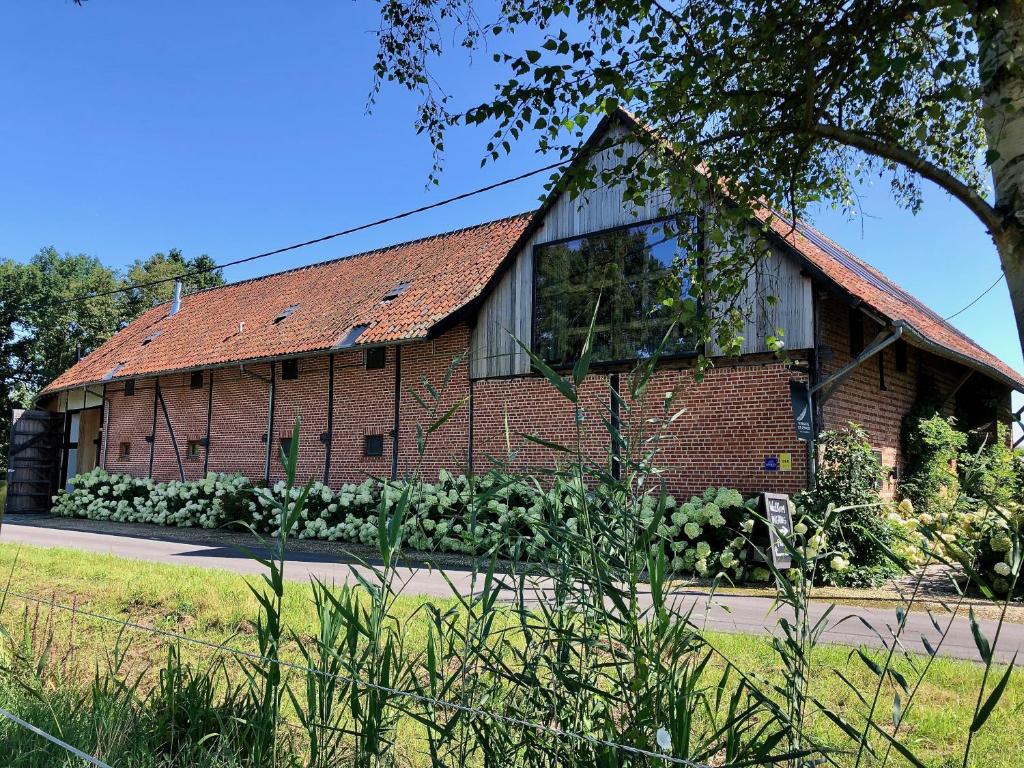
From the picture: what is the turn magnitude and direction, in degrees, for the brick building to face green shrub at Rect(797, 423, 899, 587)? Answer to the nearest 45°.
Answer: approximately 45° to its left

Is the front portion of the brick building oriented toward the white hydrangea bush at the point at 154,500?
no

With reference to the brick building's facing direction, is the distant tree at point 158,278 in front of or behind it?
behind

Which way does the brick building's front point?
toward the camera

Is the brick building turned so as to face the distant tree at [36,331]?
no

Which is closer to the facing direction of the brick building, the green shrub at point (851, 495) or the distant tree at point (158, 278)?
the green shrub
